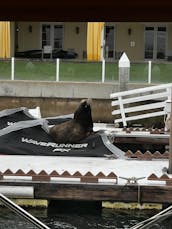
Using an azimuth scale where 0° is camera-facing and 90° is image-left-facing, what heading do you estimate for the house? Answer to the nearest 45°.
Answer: approximately 0°

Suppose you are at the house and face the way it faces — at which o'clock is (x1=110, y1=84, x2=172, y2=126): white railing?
The white railing is roughly at 12 o'clock from the house.
